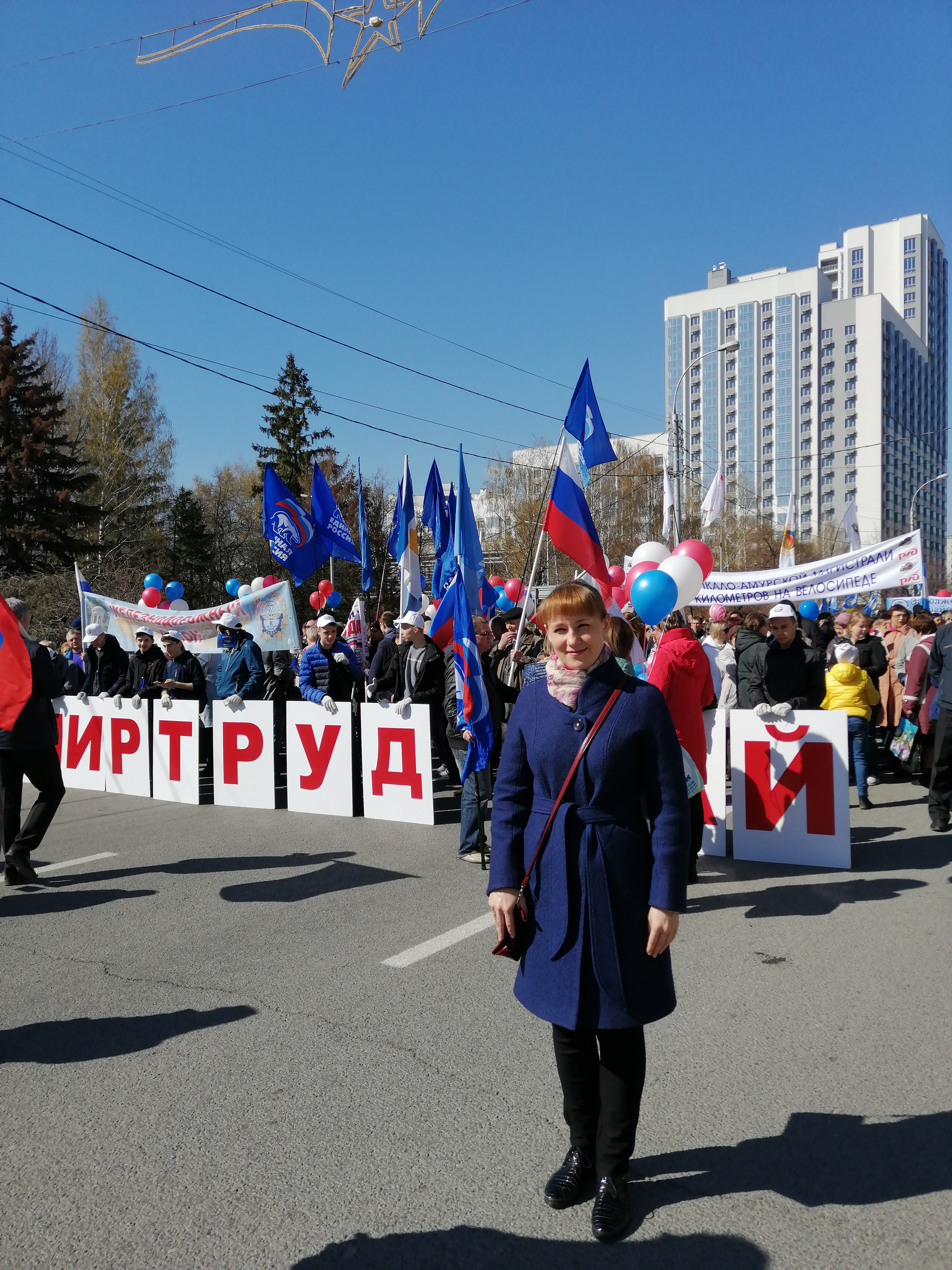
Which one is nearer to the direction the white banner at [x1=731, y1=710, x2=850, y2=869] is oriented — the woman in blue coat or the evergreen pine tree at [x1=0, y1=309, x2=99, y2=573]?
the woman in blue coat

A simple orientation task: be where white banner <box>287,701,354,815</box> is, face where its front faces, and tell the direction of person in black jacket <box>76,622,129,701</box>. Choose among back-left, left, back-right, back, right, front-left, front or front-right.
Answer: back-right

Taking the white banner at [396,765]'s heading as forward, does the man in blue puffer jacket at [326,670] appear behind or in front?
behind

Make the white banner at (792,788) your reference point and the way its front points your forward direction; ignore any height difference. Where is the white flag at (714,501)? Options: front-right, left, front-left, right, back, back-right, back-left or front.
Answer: back

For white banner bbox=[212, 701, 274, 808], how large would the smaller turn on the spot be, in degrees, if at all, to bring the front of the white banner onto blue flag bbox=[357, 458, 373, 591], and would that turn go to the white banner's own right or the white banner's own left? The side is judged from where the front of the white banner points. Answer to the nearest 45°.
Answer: approximately 180°

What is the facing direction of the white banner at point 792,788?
toward the camera

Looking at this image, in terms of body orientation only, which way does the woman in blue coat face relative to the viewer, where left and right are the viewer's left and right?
facing the viewer

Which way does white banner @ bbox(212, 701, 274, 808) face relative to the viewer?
toward the camera

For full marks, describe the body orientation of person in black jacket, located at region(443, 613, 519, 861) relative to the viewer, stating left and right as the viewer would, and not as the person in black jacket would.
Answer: facing the viewer and to the right of the viewer
